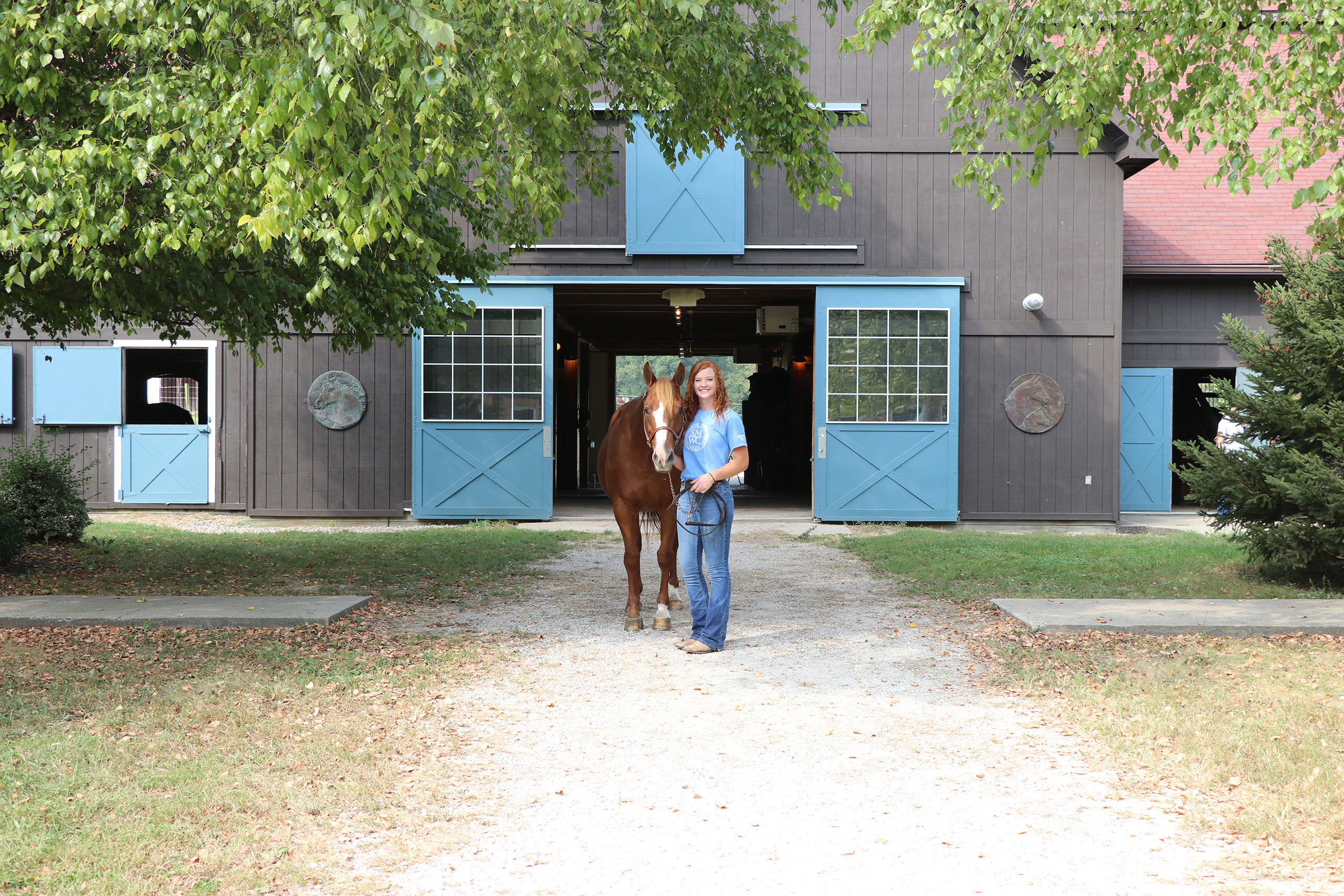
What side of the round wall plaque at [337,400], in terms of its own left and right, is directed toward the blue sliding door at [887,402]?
left

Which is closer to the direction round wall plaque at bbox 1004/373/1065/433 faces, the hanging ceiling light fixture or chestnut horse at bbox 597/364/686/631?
the chestnut horse

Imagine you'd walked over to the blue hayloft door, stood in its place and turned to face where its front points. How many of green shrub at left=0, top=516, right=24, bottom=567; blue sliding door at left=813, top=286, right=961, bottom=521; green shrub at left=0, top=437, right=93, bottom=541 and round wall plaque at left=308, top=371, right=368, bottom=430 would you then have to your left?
1

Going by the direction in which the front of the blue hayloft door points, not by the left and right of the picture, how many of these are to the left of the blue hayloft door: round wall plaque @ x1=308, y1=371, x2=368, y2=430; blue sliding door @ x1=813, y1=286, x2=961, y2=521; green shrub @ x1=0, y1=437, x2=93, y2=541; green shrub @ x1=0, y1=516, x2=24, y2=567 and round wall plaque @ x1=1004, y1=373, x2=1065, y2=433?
2

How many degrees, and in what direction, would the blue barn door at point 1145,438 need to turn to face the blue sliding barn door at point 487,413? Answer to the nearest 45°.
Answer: approximately 45° to its right

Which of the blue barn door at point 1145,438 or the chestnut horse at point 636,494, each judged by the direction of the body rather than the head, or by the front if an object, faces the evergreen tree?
the blue barn door

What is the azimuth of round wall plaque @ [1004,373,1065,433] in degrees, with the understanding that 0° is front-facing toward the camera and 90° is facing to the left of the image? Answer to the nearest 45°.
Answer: approximately 0°

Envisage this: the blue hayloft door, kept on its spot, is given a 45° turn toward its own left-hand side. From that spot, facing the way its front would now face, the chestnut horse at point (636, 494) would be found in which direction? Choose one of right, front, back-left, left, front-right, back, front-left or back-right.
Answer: front-right

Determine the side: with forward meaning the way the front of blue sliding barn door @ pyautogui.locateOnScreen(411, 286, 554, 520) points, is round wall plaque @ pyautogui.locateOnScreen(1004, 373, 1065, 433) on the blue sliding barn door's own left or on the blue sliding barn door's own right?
on the blue sliding barn door's own left

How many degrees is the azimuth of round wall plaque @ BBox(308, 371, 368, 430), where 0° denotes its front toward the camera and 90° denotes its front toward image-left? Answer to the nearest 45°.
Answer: approximately 0°

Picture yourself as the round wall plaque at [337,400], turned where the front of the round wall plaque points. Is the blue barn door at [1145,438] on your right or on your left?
on your left
